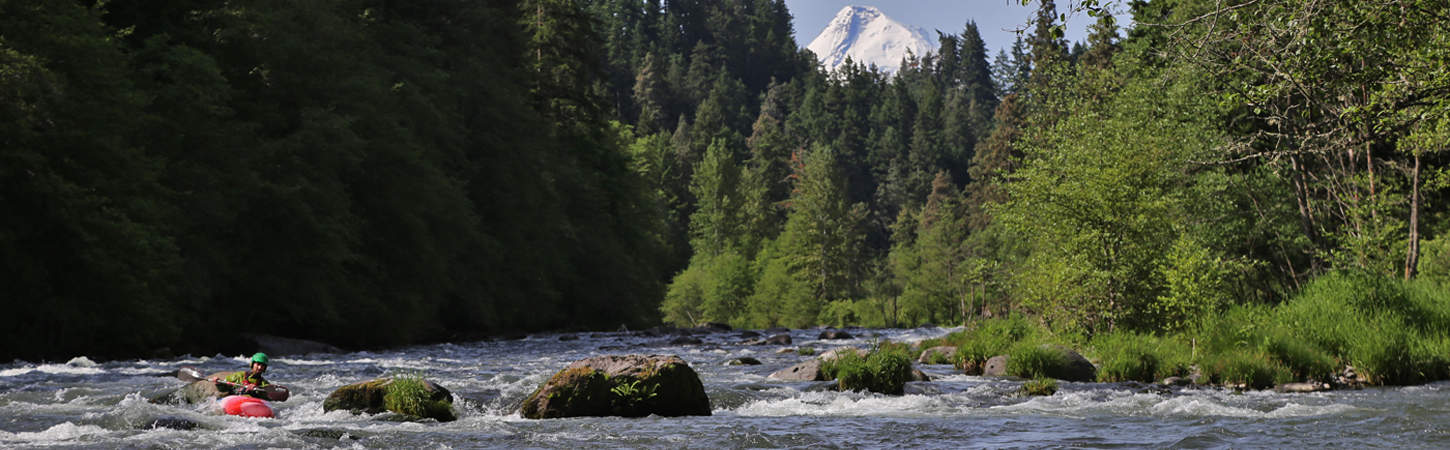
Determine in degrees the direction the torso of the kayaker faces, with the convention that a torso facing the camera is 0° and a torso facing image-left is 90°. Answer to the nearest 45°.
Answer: approximately 45°

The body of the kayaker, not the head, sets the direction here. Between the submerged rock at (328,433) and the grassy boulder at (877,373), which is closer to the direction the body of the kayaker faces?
the submerged rock

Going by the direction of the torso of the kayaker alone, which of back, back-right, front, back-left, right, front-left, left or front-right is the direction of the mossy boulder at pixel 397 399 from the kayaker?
left

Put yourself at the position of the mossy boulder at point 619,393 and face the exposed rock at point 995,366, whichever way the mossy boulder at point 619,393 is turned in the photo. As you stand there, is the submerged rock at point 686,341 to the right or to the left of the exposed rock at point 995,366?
left

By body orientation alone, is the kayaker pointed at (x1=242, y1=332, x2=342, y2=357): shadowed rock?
no

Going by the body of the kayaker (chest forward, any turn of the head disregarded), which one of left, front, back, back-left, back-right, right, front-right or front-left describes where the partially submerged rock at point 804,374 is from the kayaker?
back-left

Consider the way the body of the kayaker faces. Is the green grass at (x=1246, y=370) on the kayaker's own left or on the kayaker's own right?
on the kayaker's own left

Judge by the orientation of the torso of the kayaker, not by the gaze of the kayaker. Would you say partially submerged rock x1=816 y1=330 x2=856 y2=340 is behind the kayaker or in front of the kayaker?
behind

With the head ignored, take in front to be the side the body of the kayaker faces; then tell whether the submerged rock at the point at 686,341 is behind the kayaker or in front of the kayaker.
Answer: behind

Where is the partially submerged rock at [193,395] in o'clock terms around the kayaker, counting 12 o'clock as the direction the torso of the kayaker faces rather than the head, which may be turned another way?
The partially submerged rock is roughly at 3 o'clock from the kayaker.

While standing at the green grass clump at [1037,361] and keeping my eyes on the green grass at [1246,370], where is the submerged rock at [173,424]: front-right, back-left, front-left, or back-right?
back-right

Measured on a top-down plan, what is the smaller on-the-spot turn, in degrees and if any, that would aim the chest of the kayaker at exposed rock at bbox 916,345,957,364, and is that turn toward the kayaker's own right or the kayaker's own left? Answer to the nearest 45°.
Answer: approximately 135° to the kayaker's own left

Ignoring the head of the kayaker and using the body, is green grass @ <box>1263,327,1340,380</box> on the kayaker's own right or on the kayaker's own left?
on the kayaker's own left

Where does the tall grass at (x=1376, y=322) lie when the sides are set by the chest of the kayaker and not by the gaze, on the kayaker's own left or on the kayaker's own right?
on the kayaker's own left
